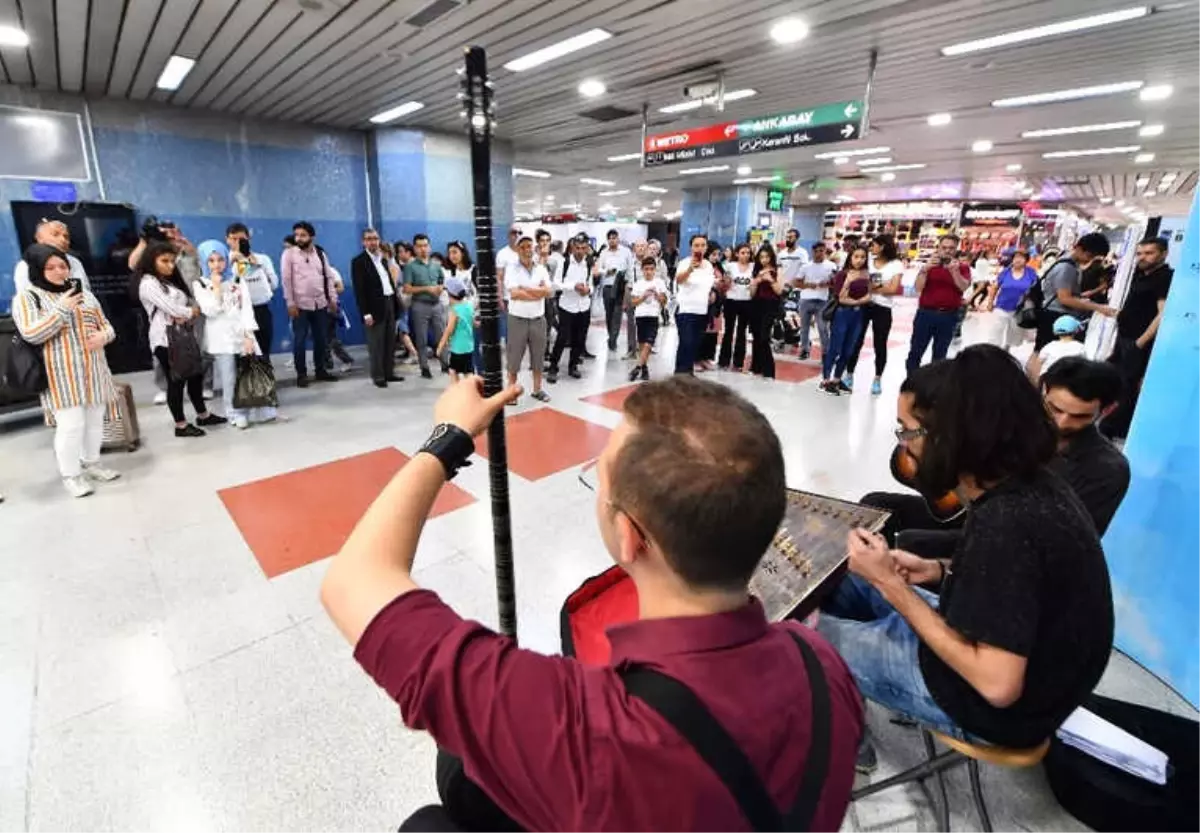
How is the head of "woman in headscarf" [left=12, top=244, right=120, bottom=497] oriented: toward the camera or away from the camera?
toward the camera

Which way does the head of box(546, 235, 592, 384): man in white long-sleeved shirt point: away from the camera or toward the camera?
toward the camera

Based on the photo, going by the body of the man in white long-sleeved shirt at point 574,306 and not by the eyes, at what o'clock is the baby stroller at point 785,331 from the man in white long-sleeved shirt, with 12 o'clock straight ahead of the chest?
The baby stroller is roughly at 8 o'clock from the man in white long-sleeved shirt.

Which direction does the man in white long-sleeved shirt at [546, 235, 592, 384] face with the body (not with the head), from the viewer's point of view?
toward the camera

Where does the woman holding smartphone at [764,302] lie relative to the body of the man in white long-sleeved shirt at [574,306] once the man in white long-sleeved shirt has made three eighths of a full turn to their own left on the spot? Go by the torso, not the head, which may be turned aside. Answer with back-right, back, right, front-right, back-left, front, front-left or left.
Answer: front-right

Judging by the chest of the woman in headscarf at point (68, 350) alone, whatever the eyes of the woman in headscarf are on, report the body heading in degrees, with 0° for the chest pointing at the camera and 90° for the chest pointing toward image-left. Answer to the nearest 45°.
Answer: approximately 315°

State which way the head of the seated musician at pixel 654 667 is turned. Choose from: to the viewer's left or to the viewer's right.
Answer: to the viewer's left

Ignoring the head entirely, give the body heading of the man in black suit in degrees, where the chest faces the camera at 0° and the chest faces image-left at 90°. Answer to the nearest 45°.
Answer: approximately 315°

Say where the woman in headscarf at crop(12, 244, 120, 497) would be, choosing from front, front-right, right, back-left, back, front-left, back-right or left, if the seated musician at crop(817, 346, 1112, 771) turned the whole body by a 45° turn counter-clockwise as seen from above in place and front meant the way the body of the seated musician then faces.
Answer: front-right

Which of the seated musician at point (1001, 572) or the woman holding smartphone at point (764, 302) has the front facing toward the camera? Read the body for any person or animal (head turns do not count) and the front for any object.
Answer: the woman holding smartphone

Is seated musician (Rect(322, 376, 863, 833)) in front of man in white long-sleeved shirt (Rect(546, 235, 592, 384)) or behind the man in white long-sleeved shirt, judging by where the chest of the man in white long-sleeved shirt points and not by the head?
in front

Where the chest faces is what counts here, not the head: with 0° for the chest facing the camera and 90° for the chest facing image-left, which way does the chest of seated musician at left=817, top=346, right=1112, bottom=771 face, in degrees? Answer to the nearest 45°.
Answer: approximately 90°

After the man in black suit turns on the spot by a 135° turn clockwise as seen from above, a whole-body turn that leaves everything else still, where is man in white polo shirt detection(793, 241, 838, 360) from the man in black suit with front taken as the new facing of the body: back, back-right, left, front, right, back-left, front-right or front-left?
back

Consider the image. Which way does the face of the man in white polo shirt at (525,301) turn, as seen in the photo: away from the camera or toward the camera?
toward the camera

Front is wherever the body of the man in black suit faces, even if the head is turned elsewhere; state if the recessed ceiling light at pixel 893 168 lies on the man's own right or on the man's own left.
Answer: on the man's own left
